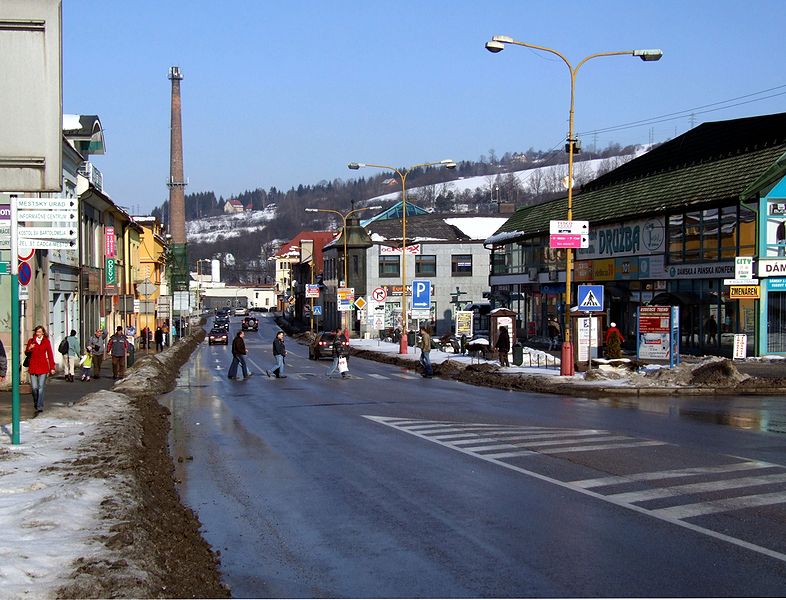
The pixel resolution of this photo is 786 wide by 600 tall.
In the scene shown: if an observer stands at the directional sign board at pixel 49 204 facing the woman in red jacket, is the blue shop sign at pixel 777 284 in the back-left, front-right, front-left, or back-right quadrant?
front-right

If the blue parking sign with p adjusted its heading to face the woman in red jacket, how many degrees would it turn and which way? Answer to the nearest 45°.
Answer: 0° — it already faces them

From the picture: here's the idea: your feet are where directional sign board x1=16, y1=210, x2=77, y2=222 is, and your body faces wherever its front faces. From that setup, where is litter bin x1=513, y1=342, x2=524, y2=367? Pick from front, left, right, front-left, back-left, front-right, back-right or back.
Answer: back-left

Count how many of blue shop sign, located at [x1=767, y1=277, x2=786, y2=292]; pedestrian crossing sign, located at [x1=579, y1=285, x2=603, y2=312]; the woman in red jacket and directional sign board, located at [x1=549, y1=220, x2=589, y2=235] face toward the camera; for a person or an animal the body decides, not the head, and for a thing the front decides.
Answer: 4

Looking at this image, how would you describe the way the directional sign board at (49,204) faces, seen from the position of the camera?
facing the viewer

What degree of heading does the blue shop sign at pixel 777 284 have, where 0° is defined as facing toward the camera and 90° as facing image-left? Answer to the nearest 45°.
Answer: approximately 0°

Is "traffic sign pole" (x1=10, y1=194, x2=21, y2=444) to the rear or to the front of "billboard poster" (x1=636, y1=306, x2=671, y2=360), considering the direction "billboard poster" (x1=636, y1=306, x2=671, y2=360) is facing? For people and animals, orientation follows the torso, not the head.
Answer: to the front

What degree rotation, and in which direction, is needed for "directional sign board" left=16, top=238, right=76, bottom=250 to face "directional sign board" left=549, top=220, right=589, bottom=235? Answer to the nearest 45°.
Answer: approximately 135° to its left

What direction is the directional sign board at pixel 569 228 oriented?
toward the camera

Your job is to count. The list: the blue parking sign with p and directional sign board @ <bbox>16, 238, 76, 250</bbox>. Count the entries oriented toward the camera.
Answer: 2

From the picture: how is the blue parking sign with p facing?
toward the camera

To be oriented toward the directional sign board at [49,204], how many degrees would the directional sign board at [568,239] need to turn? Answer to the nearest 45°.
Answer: approximately 45° to its right
